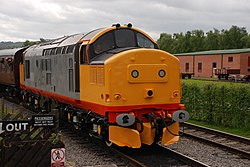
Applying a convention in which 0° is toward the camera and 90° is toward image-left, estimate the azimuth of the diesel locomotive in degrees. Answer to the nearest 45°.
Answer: approximately 315°

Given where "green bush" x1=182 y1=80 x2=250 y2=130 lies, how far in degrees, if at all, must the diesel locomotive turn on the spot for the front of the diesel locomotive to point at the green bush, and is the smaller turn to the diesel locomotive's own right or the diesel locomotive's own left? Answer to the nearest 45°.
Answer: approximately 90° to the diesel locomotive's own left
